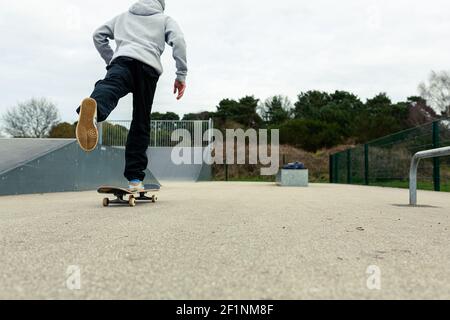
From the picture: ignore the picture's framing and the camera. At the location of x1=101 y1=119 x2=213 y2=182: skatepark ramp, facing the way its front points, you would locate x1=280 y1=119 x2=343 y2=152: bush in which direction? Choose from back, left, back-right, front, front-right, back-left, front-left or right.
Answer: back-left

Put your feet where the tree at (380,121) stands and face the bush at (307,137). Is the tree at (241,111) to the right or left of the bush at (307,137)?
right

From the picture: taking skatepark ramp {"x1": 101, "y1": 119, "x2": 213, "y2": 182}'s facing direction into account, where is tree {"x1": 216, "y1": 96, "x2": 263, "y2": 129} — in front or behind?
behind

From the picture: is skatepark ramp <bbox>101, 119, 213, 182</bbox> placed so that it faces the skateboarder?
yes

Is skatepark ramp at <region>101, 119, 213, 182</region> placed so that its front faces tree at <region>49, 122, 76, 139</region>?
no

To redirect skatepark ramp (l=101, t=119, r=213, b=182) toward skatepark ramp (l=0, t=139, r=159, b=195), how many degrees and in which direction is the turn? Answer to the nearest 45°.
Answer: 0° — it already faces it

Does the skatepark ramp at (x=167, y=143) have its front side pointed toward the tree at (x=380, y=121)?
no

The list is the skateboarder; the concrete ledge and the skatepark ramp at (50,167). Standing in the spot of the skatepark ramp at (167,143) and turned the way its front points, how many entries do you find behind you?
0

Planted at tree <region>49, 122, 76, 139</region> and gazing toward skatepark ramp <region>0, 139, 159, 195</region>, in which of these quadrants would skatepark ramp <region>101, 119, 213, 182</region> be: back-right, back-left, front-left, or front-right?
front-left

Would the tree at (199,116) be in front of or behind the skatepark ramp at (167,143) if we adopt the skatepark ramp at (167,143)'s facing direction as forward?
behind

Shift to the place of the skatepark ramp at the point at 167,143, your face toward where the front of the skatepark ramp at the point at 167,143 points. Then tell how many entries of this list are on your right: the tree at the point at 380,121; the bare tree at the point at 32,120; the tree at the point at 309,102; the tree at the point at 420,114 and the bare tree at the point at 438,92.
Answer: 1

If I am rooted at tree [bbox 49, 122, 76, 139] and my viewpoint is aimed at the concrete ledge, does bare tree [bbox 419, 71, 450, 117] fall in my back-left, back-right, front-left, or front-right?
front-left

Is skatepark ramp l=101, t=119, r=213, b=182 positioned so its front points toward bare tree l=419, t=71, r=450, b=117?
no

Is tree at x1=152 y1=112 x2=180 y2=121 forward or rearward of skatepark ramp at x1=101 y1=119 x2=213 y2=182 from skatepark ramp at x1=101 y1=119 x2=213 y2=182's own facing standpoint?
rearward

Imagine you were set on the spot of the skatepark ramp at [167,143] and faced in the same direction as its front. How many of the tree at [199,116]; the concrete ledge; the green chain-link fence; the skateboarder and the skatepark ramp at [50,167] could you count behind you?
1

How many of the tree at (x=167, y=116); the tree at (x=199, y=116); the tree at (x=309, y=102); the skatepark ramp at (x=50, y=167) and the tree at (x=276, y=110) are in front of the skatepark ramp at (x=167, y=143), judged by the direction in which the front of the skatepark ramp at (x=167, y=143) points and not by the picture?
1

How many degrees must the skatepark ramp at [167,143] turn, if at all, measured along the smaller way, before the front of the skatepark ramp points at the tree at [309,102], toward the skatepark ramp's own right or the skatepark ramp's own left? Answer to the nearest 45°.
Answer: approximately 135° to the skatepark ramp's own left

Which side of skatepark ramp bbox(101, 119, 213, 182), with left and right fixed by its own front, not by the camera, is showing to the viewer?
front
